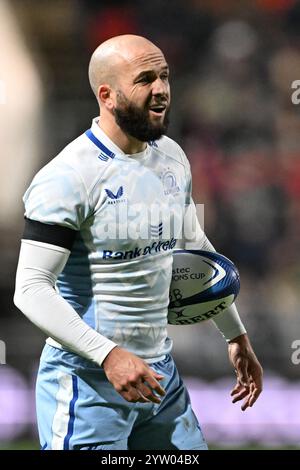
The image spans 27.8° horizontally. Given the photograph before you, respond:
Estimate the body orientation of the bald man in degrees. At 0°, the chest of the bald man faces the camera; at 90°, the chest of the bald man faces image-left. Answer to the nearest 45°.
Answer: approximately 315°
